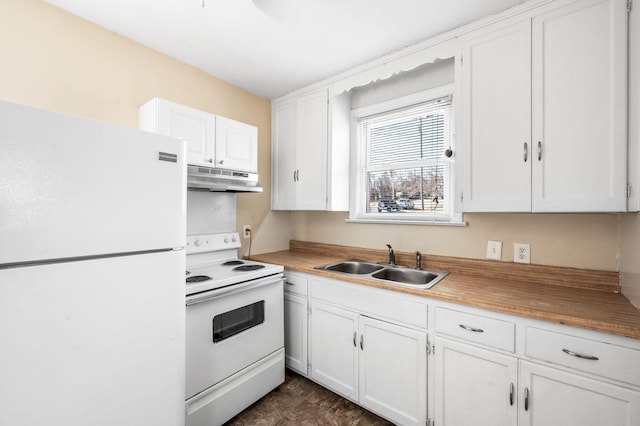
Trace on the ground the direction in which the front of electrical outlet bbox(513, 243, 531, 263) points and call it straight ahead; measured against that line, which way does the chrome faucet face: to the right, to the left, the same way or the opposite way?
the same way

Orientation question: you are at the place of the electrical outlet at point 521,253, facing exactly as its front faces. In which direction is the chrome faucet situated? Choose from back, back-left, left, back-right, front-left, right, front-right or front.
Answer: right

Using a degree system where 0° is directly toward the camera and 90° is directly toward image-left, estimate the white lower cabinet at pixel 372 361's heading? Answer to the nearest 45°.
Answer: approximately 45°

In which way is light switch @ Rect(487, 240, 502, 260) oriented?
toward the camera

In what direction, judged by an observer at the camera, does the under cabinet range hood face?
facing the viewer and to the right of the viewer

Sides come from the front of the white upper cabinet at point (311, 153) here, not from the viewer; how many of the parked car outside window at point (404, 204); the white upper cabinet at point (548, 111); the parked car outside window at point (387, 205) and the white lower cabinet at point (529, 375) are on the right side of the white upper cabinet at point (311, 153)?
0

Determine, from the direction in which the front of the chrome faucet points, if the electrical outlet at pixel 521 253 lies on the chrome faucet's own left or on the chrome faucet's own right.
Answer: on the chrome faucet's own left

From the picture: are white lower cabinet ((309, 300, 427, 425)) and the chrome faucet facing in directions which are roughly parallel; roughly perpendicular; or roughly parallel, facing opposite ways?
roughly parallel

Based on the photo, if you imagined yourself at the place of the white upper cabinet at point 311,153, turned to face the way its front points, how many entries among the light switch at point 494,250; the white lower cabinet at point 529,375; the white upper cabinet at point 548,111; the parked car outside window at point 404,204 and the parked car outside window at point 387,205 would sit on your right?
0

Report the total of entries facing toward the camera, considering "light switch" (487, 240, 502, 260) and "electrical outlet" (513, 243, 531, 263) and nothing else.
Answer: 2

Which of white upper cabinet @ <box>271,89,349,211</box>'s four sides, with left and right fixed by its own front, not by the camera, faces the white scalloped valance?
left

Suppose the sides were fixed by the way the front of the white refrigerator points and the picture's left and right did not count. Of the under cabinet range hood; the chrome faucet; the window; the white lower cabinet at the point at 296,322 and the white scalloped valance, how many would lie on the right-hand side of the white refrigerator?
0

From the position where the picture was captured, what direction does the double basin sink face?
facing the viewer and to the left of the viewer

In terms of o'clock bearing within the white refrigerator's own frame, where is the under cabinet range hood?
The under cabinet range hood is roughly at 9 o'clock from the white refrigerator.

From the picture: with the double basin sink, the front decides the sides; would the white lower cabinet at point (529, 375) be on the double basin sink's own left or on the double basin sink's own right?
on the double basin sink's own left

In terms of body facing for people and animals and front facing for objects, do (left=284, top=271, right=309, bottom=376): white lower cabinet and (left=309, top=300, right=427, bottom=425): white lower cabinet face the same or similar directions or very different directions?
same or similar directions

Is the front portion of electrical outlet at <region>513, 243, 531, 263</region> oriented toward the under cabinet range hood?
no
